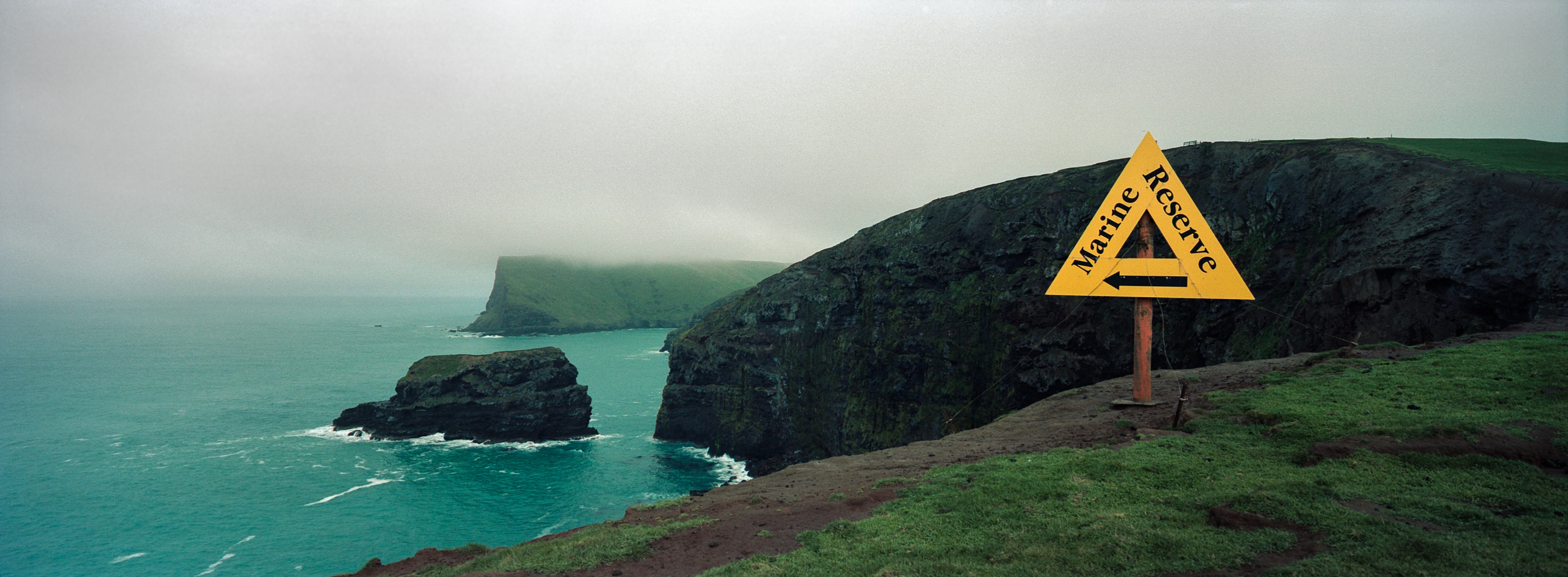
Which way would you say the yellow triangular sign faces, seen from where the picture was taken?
facing the viewer

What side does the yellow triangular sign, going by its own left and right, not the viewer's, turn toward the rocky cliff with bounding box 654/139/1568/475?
back
